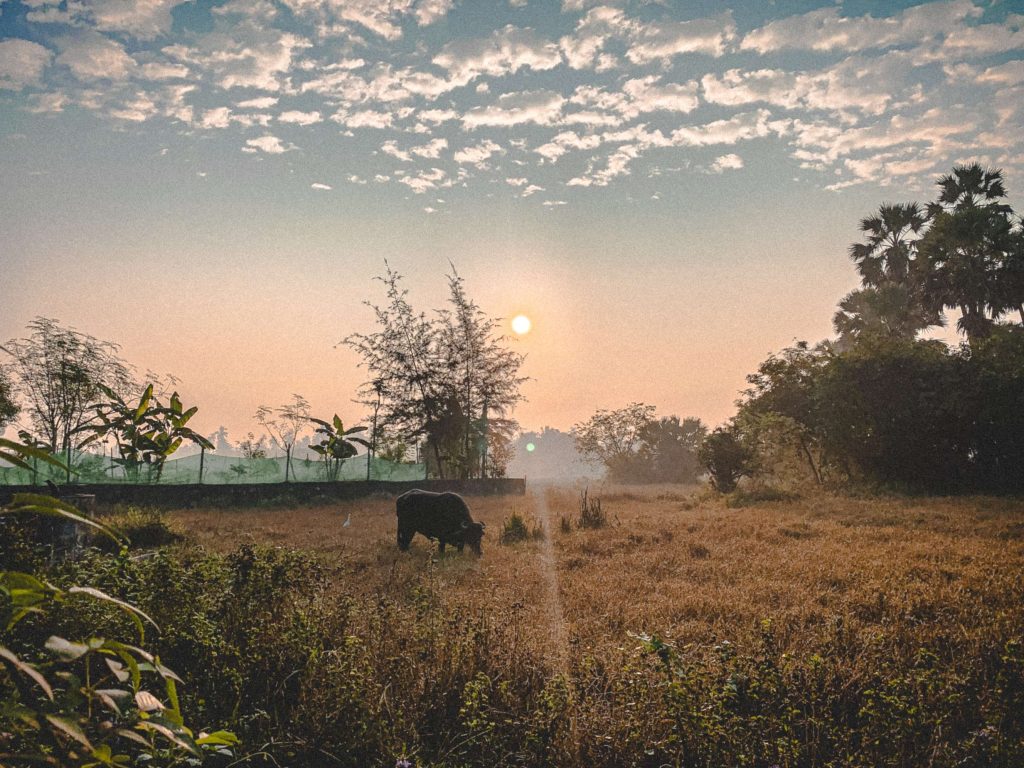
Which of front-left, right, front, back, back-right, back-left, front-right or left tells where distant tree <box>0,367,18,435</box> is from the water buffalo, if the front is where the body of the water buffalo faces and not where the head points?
back-left

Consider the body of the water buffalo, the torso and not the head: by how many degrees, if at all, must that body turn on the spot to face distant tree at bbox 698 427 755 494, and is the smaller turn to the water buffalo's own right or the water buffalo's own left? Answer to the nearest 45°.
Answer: approximately 45° to the water buffalo's own left

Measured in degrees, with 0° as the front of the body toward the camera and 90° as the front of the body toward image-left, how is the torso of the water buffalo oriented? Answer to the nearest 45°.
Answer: approximately 270°

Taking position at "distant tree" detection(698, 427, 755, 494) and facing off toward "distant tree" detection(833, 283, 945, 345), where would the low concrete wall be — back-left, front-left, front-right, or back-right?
back-left

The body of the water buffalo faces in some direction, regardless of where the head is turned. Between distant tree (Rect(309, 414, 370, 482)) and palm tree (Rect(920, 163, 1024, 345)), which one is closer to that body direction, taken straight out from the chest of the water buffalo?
the palm tree

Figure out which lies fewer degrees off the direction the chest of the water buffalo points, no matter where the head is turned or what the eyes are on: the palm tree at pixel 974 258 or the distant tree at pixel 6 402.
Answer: the palm tree

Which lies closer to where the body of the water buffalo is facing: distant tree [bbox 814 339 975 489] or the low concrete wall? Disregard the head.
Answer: the distant tree
